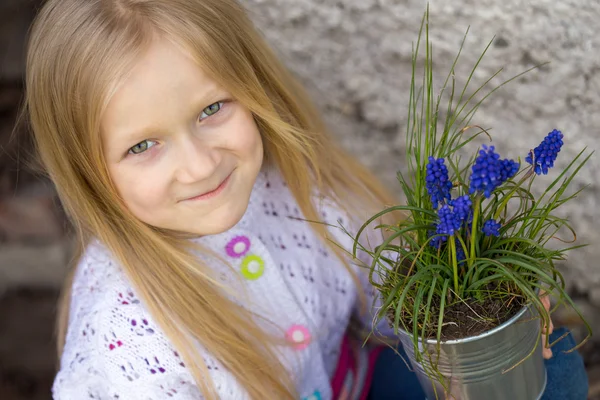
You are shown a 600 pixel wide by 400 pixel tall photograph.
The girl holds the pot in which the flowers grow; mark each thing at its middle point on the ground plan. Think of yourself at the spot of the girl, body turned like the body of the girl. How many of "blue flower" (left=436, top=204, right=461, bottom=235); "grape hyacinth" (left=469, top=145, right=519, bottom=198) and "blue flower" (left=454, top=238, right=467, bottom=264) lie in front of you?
3

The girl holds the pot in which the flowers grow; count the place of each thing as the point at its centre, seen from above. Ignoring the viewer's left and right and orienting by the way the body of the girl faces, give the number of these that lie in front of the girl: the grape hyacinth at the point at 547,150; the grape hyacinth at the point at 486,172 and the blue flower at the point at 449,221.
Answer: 3
